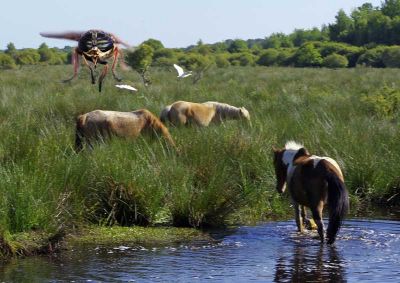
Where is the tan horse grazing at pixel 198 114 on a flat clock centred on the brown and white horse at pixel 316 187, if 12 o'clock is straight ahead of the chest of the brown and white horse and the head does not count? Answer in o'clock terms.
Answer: The tan horse grazing is roughly at 1 o'clock from the brown and white horse.

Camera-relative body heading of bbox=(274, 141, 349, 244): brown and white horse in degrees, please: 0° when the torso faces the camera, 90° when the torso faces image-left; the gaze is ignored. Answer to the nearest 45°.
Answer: approximately 135°
